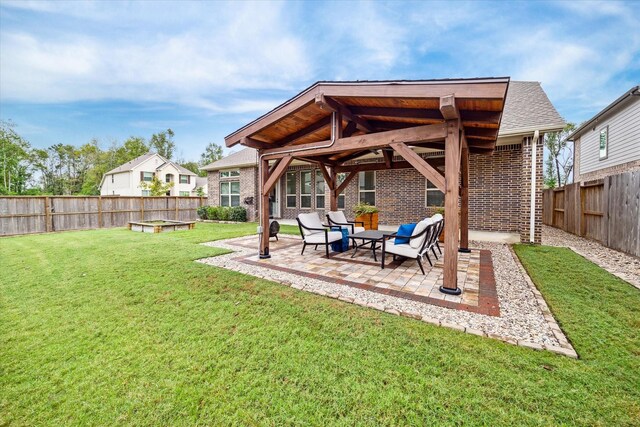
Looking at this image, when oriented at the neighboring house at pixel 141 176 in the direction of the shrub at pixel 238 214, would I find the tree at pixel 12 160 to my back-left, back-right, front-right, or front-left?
back-right

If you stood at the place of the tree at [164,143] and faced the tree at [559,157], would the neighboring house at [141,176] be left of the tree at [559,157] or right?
right

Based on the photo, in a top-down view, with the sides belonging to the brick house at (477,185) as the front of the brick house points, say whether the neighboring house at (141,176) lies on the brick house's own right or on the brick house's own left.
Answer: on the brick house's own left

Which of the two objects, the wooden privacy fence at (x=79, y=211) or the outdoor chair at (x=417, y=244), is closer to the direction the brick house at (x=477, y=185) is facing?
the wooden privacy fence

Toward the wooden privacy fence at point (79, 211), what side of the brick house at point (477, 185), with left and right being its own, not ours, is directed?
left

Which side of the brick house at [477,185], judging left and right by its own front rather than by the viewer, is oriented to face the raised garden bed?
left

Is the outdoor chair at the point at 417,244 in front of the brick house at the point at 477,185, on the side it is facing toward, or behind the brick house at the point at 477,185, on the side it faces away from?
behind

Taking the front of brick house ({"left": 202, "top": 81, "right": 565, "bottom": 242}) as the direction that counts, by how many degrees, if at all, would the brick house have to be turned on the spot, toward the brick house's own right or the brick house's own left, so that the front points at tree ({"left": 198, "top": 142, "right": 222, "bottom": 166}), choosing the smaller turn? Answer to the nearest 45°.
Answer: approximately 45° to the brick house's own left

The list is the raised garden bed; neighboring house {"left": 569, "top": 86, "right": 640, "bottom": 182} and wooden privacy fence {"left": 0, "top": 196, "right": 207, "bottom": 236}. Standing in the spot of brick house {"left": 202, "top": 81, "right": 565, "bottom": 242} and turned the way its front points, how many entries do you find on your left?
2

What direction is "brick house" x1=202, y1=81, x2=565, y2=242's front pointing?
away from the camera

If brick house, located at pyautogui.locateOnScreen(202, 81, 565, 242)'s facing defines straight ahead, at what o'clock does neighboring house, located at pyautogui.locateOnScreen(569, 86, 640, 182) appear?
The neighboring house is roughly at 2 o'clock from the brick house.
